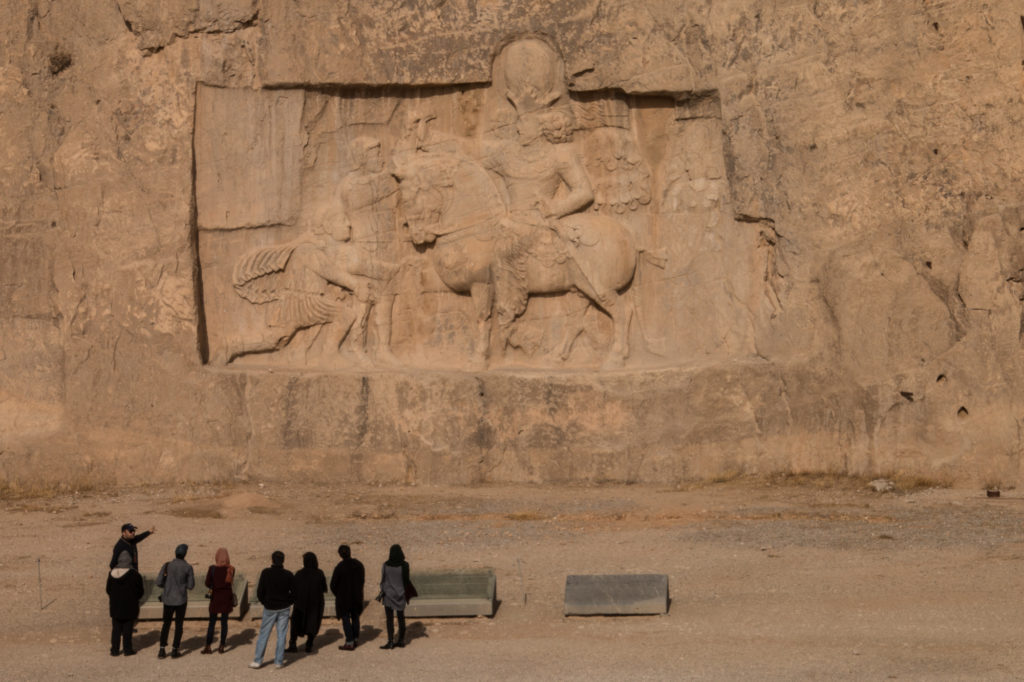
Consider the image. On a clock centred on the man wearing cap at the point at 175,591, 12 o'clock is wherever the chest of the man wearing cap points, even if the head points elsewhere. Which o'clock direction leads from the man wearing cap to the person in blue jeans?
The person in blue jeans is roughly at 4 o'clock from the man wearing cap.

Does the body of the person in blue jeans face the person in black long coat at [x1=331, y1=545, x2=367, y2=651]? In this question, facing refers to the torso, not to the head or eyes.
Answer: no

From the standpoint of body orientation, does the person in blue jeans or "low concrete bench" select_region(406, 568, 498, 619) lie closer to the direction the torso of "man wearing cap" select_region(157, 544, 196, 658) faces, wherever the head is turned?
the low concrete bench

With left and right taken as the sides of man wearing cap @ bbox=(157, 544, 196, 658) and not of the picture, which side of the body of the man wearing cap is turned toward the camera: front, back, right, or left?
back

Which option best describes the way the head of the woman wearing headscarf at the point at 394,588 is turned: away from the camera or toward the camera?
away from the camera

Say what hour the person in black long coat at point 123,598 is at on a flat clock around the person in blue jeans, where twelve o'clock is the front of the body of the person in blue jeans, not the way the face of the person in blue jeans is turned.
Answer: The person in black long coat is roughly at 10 o'clock from the person in blue jeans.

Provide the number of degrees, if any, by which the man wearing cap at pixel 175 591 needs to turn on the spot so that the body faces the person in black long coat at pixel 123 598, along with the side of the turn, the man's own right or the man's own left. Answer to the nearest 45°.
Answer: approximately 90° to the man's own left

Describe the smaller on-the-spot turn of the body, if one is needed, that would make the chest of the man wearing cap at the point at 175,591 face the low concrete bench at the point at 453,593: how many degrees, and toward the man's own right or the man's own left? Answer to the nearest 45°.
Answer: approximately 90° to the man's own right

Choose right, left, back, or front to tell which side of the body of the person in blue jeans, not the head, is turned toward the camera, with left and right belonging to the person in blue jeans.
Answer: back

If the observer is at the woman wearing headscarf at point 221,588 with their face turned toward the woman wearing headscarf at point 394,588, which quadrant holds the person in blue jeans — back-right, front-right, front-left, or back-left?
front-right

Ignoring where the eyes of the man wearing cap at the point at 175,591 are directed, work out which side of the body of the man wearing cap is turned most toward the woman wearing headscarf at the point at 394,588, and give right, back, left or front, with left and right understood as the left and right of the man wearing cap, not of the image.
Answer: right

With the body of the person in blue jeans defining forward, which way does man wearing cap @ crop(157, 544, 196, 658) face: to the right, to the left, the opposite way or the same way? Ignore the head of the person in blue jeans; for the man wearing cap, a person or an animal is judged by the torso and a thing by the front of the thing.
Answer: the same way
